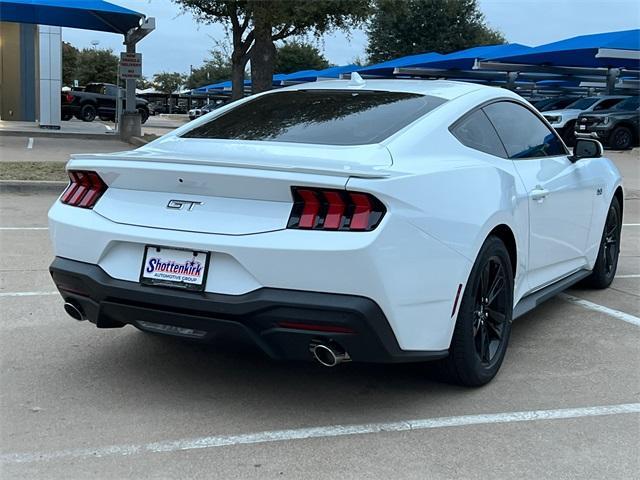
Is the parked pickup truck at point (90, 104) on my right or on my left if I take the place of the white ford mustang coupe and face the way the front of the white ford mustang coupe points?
on my left

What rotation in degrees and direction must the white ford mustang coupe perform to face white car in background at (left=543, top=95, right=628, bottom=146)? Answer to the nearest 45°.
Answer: approximately 45° to its left

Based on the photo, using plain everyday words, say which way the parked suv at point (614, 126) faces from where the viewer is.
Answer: facing the viewer and to the left of the viewer

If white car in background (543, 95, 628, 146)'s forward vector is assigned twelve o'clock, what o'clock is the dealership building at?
The dealership building is roughly at 1 o'clock from the white car in background.

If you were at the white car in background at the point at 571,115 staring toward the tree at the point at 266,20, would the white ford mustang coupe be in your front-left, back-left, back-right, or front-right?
front-left

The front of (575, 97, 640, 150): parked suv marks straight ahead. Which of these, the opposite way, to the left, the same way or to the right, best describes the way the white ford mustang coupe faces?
the opposite way

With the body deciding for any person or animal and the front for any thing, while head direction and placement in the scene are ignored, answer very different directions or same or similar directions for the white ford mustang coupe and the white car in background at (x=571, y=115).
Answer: very different directions

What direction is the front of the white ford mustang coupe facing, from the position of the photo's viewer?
facing away from the viewer and to the right of the viewer

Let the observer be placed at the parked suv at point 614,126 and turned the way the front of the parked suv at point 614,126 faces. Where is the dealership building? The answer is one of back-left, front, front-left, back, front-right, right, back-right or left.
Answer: front-right

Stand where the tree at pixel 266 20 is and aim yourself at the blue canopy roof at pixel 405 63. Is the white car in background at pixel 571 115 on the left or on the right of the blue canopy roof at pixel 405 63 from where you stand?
right
